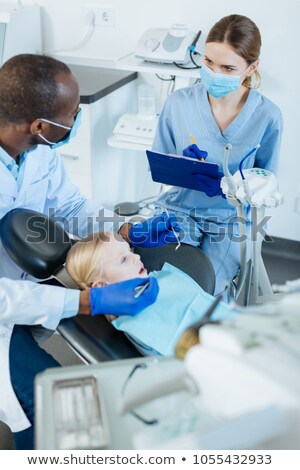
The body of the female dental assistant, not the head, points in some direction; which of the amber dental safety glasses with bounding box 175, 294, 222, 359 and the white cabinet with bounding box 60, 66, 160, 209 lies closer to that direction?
the amber dental safety glasses

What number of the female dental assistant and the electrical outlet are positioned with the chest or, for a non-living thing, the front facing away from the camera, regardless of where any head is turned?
0

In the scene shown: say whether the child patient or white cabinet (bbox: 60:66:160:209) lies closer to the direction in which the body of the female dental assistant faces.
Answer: the child patient

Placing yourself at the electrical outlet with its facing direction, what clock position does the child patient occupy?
The child patient is roughly at 12 o'clock from the electrical outlet.

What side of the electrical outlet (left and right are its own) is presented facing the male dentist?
front

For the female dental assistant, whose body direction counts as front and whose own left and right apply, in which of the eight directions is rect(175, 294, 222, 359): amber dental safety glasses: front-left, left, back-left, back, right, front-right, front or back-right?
front-left

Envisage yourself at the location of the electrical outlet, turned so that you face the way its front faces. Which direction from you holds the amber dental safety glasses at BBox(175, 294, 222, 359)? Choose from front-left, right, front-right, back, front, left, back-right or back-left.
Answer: front

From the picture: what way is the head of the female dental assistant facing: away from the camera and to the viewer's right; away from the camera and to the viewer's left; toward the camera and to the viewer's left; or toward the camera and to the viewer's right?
toward the camera and to the viewer's left

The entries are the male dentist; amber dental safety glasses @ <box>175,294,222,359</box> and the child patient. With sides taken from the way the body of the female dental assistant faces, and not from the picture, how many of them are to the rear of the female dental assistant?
0

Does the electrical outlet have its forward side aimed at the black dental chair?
yes

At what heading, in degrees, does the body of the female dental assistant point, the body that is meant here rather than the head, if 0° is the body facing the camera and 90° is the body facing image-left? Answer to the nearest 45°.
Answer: approximately 45°

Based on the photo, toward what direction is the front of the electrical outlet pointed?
toward the camera
